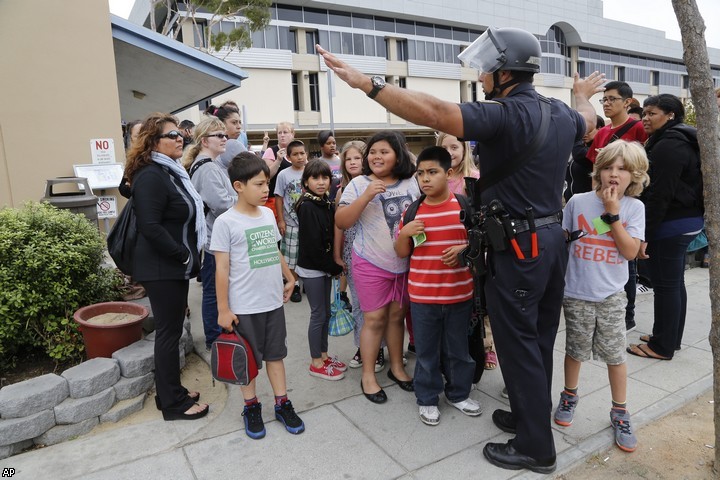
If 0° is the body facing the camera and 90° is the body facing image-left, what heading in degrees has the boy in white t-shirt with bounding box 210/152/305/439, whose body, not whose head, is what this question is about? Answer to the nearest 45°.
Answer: approximately 315°

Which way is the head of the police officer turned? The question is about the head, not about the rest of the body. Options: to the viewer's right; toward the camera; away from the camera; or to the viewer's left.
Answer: to the viewer's left

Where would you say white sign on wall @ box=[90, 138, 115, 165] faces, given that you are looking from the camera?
facing the viewer

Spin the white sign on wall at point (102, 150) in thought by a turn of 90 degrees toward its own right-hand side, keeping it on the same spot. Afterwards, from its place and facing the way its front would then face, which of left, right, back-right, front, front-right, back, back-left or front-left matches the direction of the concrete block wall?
left

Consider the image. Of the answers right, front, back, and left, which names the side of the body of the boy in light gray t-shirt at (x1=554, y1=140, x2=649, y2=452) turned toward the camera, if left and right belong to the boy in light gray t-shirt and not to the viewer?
front

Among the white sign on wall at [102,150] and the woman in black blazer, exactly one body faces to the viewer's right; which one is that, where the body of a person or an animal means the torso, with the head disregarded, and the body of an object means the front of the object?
the woman in black blazer

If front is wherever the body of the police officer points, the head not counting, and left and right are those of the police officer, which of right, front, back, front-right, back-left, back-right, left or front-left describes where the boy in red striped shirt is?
front

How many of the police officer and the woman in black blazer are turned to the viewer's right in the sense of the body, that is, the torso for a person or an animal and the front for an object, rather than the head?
1

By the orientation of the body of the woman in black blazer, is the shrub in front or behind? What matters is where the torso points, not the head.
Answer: behind

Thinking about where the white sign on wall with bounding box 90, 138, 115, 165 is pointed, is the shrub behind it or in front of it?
in front

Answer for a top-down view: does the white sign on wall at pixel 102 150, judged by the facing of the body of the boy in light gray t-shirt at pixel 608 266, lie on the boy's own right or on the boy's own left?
on the boy's own right

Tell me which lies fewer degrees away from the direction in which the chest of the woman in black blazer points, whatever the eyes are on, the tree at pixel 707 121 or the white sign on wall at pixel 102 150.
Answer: the tree

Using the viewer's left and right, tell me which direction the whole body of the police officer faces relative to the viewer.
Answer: facing away from the viewer and to the left of the viewer

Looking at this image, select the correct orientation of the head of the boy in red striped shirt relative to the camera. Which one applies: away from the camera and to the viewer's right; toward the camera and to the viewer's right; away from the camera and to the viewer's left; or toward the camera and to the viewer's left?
toward the camera and to the viewer's left

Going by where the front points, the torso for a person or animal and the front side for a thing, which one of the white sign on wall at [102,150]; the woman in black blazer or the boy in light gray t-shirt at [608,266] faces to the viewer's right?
the woman in black blazer
